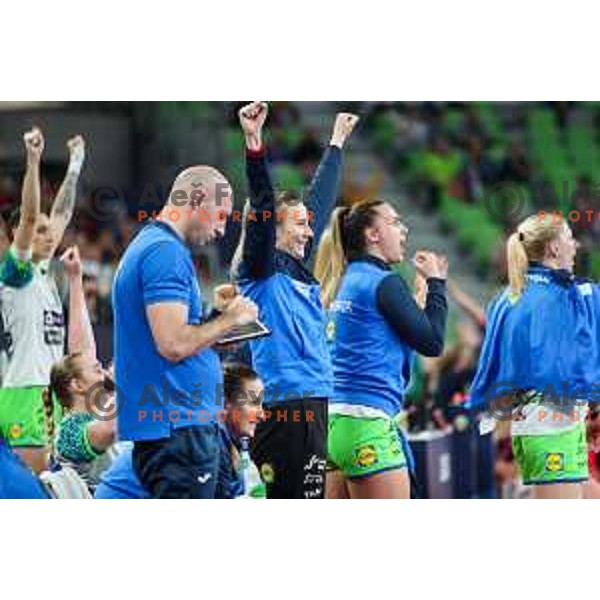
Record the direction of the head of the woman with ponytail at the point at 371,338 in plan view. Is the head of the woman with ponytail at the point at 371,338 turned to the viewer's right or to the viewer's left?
to the viewer's right

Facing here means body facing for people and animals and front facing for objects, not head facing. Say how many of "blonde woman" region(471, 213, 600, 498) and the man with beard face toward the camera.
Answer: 0

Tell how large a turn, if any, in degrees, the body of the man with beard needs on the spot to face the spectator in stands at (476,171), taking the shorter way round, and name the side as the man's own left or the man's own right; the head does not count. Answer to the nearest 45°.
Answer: approximately 45° to the man's own left

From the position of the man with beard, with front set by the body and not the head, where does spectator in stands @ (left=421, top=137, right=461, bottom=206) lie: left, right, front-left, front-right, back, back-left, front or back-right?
front-left

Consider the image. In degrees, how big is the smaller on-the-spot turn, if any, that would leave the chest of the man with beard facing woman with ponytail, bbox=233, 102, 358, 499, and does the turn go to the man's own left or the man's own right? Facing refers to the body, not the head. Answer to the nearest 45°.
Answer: approximately 45° to the man's own left

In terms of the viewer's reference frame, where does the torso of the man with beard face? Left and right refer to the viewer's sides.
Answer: facing to the right of the viewer

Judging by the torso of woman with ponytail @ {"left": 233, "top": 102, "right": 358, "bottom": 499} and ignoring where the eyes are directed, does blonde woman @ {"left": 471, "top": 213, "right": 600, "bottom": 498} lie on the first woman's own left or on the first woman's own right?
on the first woman's own left

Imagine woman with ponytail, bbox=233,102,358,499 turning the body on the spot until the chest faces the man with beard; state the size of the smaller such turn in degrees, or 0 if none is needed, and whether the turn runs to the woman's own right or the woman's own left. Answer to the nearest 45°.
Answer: approximately 90° to the woman's own right

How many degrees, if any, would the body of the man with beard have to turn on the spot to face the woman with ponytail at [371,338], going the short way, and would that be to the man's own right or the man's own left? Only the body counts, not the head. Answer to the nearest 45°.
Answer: approximately 45° to the man's own left
